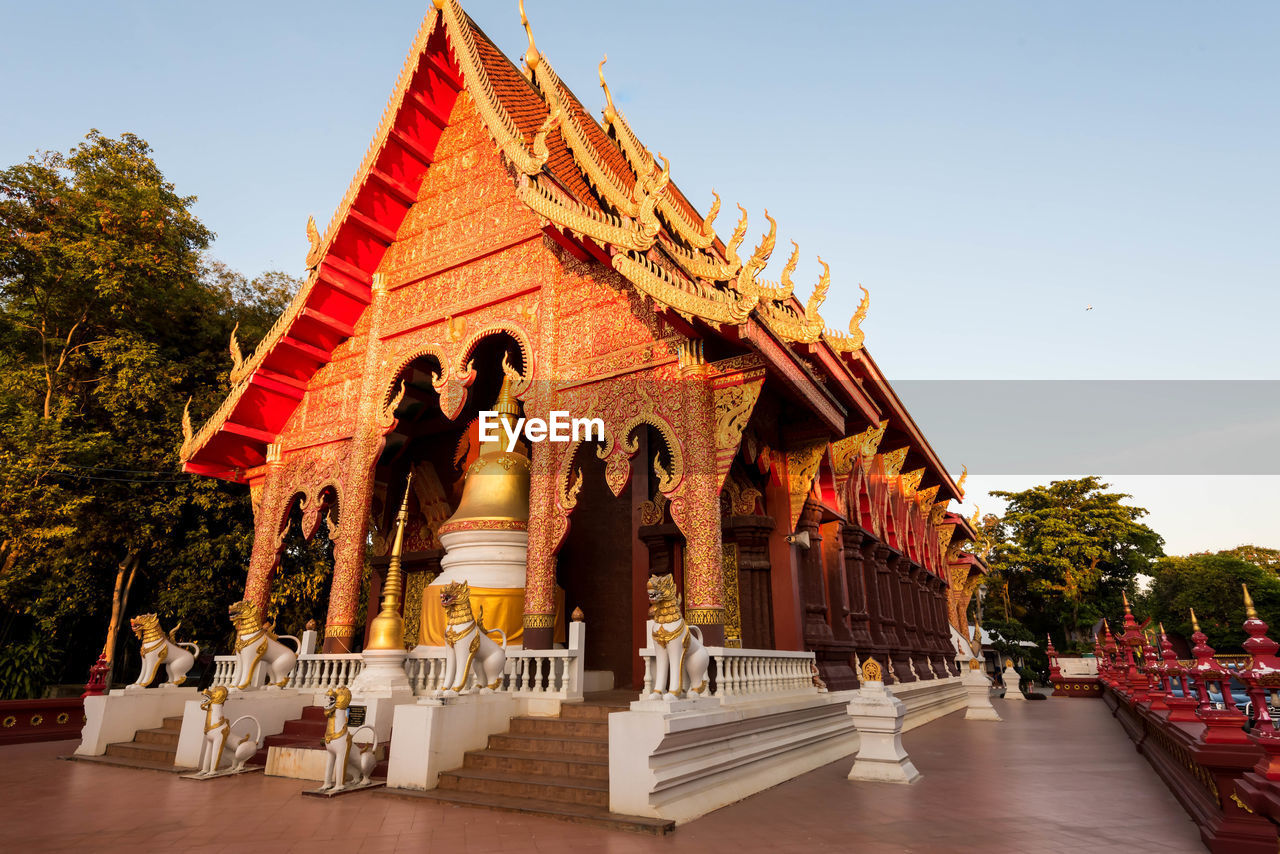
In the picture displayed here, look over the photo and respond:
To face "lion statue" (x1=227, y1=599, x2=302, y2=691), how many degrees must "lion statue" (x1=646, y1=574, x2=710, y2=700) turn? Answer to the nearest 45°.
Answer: approximately 90° to its right

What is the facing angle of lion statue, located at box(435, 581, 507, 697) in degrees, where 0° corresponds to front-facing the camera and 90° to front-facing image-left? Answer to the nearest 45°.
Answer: approximately 45°

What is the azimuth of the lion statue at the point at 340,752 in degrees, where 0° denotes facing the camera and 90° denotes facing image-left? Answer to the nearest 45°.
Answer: approximately 45°

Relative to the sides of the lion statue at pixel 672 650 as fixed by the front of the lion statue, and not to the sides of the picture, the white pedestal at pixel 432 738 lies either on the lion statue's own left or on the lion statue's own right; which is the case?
on the lion statue's own right

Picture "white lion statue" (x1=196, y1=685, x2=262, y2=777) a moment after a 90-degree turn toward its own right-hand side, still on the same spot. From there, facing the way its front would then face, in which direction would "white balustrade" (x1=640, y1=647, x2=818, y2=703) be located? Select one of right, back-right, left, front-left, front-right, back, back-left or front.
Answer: back

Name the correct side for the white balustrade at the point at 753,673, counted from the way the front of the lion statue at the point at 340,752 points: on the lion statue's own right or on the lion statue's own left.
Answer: on the lion statue's own left

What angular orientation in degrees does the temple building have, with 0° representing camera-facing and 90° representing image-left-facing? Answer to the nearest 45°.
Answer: approximately 45°

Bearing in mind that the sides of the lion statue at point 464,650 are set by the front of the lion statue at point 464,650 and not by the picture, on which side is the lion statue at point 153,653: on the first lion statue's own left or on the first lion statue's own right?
on the first lion statue's own right

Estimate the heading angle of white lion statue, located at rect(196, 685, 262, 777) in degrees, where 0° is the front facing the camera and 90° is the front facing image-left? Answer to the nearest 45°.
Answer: approximately 45°

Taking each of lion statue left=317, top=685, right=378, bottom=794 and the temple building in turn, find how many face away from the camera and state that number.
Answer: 0
